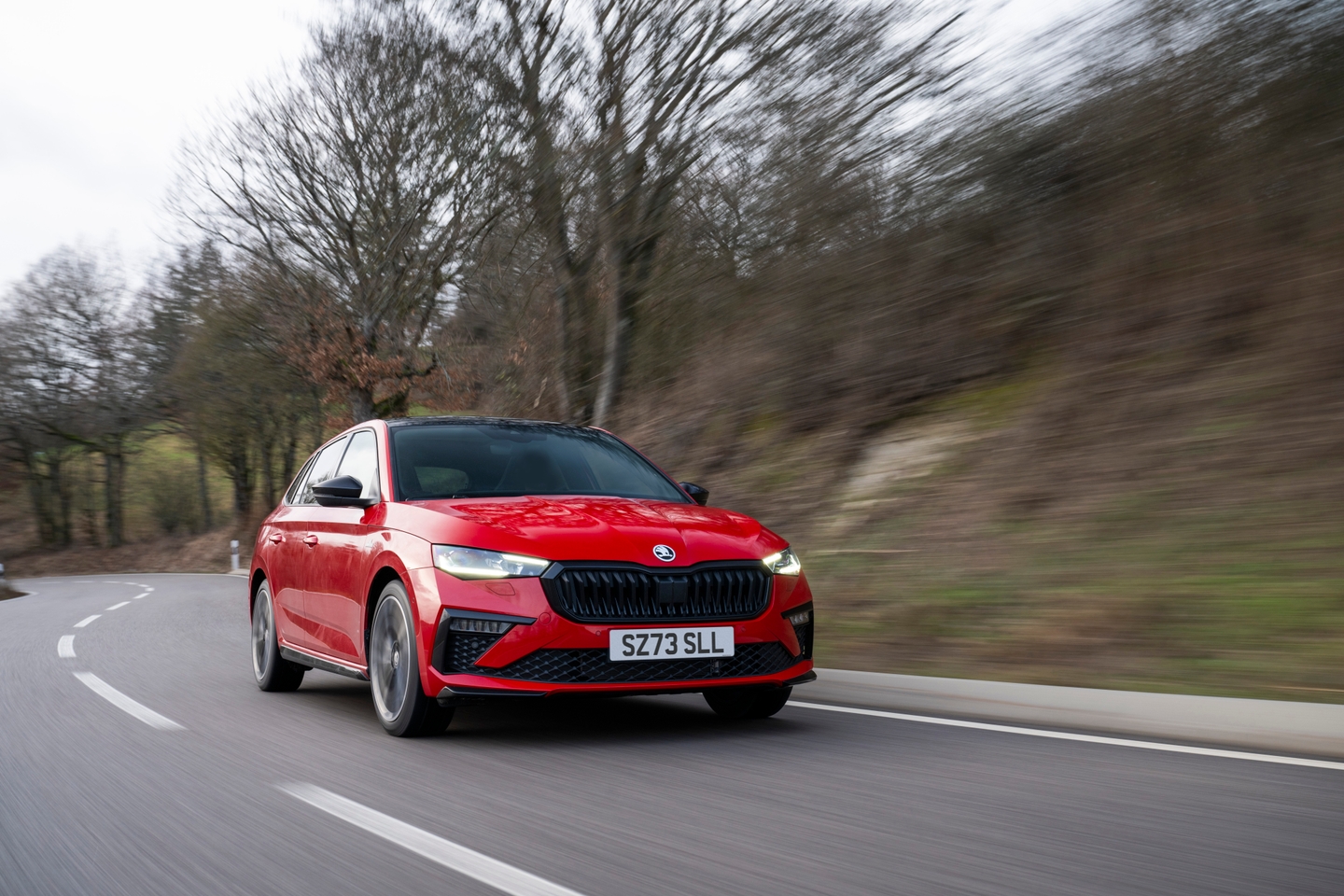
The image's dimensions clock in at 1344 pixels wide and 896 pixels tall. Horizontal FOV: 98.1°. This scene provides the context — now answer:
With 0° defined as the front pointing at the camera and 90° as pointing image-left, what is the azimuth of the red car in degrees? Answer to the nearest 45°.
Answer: approximately 315°

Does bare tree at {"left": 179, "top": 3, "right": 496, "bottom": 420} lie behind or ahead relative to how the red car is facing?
behind

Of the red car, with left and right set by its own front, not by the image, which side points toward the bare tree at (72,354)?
back

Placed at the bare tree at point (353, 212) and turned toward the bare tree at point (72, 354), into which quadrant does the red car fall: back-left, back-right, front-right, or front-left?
back-left
